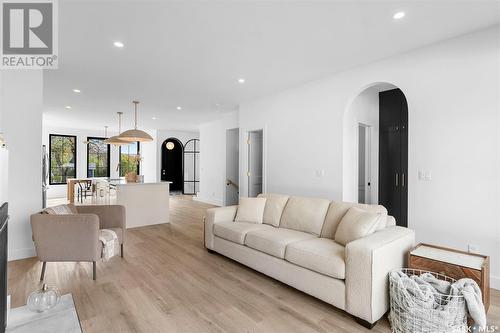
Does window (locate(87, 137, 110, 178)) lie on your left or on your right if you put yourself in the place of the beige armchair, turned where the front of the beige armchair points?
on your left

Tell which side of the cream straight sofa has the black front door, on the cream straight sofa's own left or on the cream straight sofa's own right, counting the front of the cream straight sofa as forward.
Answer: on the cream straight sofa's own right

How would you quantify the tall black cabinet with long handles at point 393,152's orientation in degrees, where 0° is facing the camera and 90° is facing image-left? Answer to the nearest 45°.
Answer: approximately 45°

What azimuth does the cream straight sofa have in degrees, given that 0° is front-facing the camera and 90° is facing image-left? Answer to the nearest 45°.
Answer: approximately 45°

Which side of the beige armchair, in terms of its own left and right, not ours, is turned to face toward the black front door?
left

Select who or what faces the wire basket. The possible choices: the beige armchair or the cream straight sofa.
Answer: the beige armchair

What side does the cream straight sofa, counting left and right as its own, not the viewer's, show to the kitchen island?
right

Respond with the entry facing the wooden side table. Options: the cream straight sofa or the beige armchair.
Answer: the beige armchair

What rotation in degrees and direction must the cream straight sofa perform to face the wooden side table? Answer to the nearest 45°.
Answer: approximately 135° to its left
